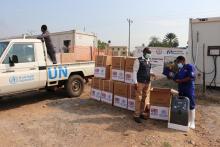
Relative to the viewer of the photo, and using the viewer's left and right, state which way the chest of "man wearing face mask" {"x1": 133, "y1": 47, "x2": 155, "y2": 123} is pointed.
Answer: facing the viewer and to the right of the viewer

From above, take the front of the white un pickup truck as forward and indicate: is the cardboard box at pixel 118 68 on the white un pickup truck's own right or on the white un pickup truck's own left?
on the white un pickup truck's own left

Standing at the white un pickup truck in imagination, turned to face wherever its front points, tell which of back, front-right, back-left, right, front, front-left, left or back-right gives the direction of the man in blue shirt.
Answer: left

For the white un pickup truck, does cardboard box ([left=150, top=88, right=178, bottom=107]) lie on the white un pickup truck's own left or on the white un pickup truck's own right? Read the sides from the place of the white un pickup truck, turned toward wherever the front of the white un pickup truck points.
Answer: on the white un pickup truck's own left

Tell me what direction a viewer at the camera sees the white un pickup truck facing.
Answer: facing the viewer and to the left of the viewer

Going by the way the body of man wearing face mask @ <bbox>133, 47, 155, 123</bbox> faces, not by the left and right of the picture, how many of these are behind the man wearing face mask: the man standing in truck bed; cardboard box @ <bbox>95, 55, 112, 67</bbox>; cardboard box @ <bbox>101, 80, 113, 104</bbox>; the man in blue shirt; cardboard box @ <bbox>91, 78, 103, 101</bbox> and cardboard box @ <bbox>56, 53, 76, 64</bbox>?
5

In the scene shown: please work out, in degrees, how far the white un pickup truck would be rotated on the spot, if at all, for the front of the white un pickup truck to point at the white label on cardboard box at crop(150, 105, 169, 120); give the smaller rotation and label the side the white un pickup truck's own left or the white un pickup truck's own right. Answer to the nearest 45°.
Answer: approximately 90° to the white un pickup truck's own left

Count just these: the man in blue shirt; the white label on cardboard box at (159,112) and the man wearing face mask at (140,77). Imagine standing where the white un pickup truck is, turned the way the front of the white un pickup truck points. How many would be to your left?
3

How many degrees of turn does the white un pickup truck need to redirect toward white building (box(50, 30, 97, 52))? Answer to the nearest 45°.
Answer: approximately 135° to its right

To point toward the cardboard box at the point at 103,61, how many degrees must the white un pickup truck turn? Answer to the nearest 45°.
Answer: approximately 135° to its left
